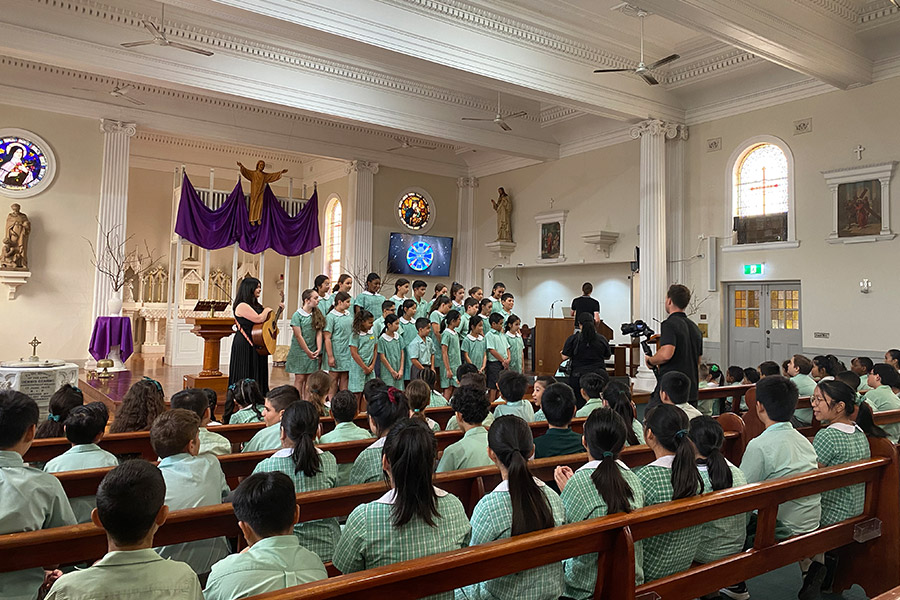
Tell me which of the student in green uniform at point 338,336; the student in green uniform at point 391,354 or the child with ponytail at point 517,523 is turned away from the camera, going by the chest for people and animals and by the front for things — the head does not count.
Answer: the child with ponytail

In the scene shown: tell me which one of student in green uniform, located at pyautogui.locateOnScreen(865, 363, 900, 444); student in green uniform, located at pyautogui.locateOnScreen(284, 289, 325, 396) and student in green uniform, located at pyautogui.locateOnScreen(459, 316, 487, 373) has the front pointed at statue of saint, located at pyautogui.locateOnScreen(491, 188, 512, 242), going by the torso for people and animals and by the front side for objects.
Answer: student in green uniform, located at pyautogui.locateOnScreen(865, 363, 900, 444)

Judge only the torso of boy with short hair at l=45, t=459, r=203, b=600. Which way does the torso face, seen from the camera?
away from the camera

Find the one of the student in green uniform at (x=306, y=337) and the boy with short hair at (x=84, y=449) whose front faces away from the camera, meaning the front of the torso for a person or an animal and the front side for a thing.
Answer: the boy with short hair

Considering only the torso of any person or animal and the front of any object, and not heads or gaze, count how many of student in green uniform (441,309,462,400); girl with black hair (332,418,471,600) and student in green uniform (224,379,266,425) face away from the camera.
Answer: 2

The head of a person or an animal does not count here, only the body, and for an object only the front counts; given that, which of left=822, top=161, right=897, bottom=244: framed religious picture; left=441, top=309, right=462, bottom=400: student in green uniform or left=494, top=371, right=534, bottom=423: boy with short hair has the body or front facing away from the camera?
the boy with short hair

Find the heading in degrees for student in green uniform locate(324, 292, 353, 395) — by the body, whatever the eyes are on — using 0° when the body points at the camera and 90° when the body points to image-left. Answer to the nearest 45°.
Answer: approximately 315°

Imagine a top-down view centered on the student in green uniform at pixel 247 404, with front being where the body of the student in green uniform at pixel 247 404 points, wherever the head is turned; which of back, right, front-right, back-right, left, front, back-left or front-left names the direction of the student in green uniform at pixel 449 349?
front-right

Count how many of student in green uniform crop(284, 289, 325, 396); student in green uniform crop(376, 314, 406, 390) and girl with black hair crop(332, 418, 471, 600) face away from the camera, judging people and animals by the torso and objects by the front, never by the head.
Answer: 1

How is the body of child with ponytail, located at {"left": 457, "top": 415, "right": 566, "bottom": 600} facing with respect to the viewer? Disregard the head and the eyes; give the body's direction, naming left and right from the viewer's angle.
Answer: facing away from the viewer

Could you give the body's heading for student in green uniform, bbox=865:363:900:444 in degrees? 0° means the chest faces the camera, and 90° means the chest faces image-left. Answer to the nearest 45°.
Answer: approximately 135°

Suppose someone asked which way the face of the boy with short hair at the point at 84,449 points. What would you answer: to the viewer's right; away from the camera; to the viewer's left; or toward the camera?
away from the camera

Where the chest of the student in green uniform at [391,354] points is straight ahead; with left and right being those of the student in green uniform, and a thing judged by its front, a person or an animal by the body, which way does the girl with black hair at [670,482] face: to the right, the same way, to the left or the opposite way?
the opposite way

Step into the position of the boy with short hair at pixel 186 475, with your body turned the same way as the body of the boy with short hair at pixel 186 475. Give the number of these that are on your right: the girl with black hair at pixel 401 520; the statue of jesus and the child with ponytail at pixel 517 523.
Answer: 2

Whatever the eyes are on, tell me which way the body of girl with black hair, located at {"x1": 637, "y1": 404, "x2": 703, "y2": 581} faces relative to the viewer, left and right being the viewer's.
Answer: facing away from the viewer and to the left of the viewer

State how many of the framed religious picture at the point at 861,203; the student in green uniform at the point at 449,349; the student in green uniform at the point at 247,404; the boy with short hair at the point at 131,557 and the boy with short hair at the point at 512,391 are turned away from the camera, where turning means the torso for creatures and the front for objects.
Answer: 3

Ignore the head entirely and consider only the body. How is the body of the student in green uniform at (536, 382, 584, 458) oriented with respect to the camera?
away from the camera

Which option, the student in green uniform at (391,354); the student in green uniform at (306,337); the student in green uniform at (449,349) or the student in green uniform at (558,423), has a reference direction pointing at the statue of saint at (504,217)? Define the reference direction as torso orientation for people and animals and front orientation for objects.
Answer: the student in green uniform at (558,423)
